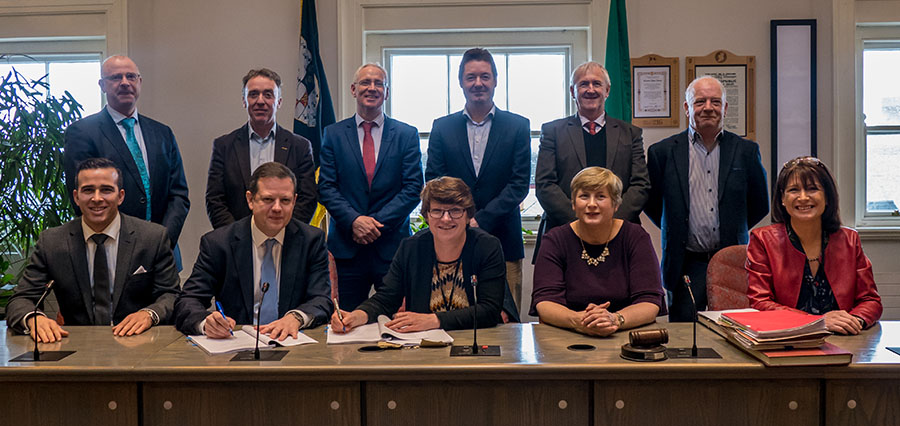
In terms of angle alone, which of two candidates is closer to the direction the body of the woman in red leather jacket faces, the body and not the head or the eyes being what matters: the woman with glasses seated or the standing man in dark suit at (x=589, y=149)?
the woman with glasses seated

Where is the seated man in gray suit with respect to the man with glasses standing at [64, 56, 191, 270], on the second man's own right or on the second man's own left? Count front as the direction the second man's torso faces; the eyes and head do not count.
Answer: on the second man's own right

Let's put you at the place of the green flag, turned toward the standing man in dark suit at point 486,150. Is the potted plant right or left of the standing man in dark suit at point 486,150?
right

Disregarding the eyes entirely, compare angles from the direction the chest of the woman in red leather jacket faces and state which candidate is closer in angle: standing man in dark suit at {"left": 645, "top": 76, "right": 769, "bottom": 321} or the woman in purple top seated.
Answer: the woman in purple top seated
